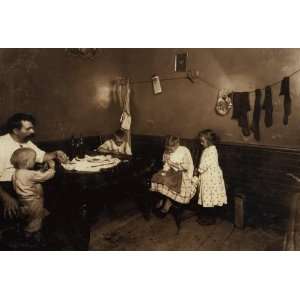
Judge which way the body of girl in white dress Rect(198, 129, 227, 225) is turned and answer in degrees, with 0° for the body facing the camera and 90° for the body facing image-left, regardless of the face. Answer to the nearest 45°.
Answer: approximately 90°

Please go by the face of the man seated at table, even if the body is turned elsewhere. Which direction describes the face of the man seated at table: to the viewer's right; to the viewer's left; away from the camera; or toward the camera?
to the viewer's right

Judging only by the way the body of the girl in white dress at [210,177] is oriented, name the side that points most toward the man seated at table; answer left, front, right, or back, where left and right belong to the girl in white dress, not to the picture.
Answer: front
